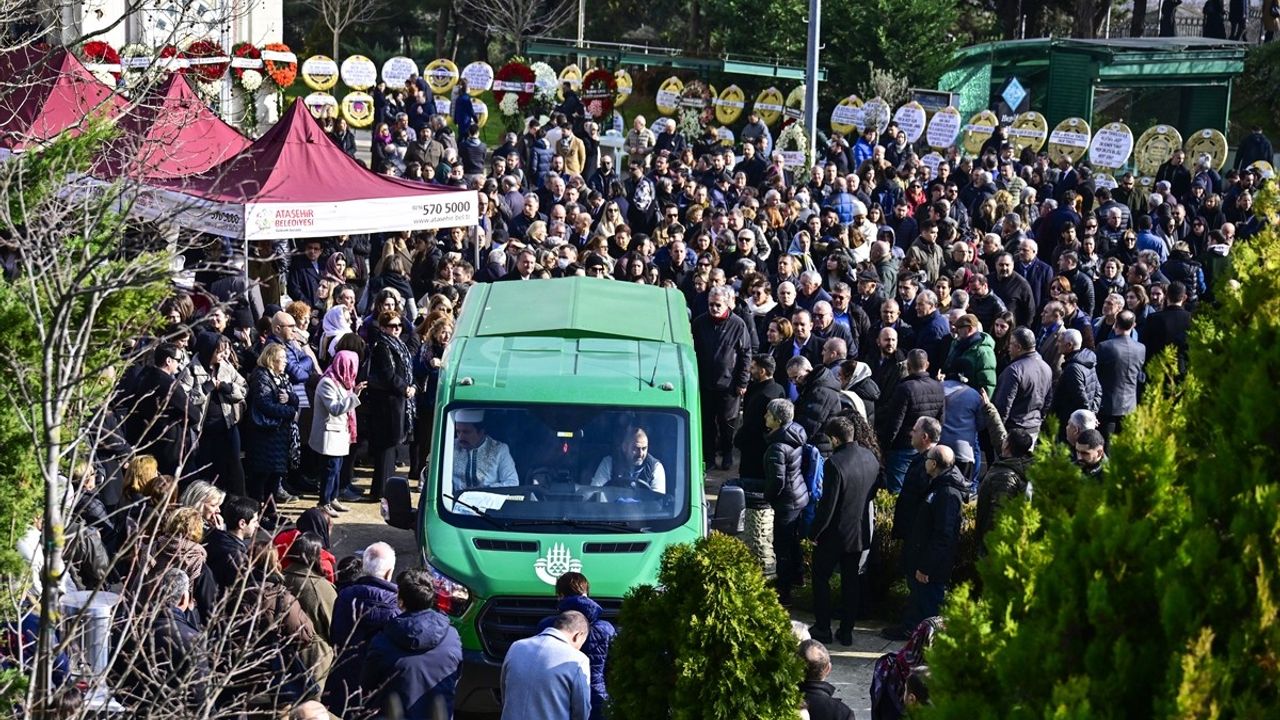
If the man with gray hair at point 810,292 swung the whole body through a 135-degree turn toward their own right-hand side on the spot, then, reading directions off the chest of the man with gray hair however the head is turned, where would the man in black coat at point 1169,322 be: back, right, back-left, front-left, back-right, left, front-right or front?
right

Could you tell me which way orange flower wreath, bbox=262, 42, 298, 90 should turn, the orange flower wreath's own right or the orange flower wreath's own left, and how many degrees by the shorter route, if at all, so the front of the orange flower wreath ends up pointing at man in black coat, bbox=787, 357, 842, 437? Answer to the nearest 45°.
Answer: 0° — it already faces them

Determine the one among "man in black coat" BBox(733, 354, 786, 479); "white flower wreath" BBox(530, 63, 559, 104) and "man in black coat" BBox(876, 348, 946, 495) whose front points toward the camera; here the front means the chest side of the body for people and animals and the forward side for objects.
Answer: the white flower wreath

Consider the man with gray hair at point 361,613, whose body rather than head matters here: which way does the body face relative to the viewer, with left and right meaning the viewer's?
facing away from the viewer and to the right of the viewer

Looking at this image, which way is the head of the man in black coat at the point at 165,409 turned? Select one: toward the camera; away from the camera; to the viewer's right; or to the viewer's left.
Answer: to the viewer's right

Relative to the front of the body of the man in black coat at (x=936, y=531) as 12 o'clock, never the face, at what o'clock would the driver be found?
The driver is roughly at 11 o'clock from the man in black coat.

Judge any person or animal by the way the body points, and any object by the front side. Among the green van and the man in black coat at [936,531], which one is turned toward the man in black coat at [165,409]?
the man in black coat at [936,531]

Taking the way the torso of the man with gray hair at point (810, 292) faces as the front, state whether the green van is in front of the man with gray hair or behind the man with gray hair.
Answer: in front

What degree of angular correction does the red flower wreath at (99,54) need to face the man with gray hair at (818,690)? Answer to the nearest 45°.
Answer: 0° — it already faces them

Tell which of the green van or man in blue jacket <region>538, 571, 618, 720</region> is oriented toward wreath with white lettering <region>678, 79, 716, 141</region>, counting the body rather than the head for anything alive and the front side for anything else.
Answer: the man in blue jacket

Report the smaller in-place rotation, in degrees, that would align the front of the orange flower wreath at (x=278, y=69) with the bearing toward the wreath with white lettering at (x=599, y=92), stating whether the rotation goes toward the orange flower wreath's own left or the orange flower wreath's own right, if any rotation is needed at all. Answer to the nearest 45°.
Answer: approximately 90° to the orange flower wreath's own left

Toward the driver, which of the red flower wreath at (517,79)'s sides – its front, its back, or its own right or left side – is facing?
front

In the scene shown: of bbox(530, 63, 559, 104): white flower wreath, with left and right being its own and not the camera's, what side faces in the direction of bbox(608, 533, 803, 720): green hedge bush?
front
